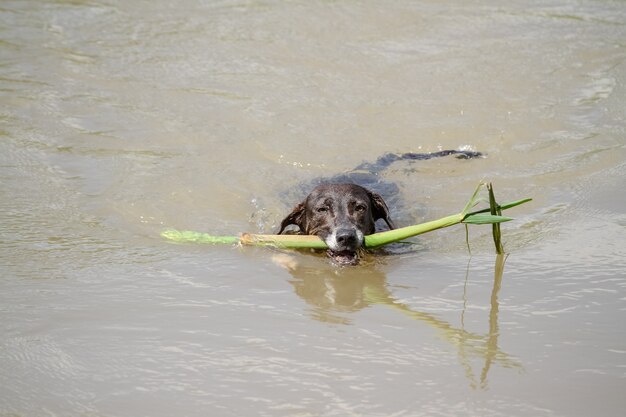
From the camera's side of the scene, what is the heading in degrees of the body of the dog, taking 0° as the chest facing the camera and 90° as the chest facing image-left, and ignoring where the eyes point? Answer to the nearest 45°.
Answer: approximately 0°
